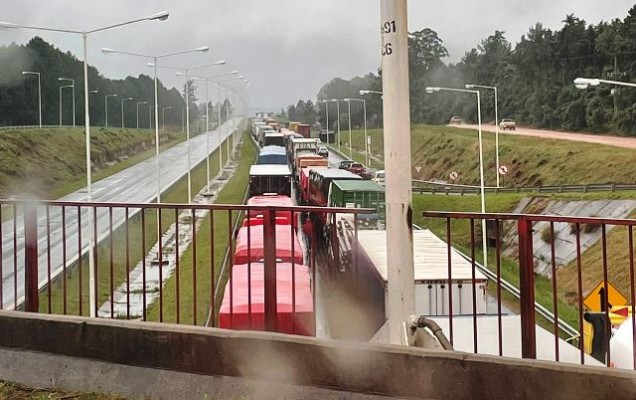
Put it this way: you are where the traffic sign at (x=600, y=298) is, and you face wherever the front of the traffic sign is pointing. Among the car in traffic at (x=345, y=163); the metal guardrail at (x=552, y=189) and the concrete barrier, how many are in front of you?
1

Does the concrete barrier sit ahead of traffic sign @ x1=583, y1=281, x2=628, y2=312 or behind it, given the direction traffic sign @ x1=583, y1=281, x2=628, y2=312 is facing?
ahead

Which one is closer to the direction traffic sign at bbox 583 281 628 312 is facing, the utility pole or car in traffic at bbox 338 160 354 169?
the utility pole

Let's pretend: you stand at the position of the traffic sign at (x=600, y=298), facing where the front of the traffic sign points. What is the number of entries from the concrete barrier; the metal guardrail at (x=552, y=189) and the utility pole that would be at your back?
1

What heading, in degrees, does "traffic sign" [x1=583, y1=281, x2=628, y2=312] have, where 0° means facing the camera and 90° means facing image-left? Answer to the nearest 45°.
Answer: approximately 0°

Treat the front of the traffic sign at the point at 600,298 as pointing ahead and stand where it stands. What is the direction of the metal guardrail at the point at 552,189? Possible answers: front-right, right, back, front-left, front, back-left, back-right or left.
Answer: back
